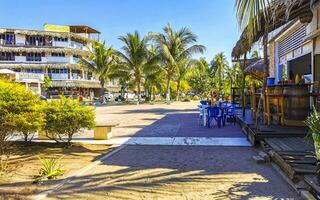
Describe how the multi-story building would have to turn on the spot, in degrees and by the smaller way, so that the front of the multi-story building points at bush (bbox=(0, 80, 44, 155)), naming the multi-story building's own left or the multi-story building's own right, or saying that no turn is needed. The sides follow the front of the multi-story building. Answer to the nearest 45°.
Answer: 0° — it already faces it

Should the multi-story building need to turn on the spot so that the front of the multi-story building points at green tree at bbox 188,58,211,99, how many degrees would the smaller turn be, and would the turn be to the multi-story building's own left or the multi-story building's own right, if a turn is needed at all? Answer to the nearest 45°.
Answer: approximately 90° to the multi-story building's own left

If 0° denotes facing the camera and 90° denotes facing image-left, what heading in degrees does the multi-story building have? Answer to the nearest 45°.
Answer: approximately 0°

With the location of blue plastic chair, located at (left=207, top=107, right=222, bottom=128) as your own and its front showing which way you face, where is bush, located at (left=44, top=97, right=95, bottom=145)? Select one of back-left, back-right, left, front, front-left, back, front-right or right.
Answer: back-left

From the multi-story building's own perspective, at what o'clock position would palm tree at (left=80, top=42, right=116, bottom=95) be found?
The palm tree is roughly at 11 o'clock from the multi-story building.

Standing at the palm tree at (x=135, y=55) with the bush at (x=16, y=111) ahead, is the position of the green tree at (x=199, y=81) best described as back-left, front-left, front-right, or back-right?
back-left

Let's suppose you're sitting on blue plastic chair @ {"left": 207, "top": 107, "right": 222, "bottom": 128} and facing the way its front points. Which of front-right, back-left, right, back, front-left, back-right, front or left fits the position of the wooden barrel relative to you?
back-right

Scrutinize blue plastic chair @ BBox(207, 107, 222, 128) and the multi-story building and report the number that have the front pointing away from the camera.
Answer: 1

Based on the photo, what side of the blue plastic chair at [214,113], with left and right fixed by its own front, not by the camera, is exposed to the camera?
back

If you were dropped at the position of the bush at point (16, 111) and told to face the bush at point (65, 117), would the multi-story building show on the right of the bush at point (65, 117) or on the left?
left
